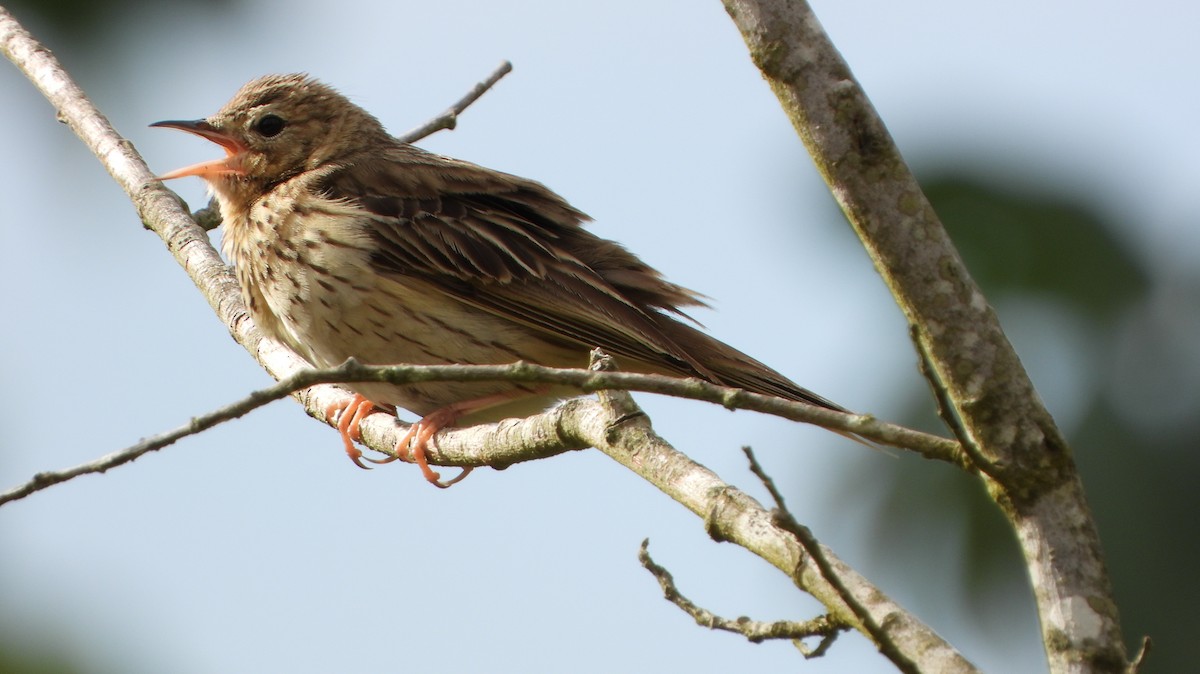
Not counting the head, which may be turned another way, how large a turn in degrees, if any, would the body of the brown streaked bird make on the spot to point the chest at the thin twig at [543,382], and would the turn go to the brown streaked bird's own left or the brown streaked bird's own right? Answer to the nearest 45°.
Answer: approximately 90° to the brown streaked bird's own left

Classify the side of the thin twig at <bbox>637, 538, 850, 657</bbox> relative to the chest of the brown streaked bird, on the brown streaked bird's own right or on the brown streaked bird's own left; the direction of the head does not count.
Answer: on the brown streaked bird's own left

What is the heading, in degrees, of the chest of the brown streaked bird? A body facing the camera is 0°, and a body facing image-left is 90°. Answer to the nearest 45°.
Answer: approximately 90°

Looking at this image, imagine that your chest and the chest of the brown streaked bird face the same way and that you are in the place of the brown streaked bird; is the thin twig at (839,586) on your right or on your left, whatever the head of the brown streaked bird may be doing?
on your left

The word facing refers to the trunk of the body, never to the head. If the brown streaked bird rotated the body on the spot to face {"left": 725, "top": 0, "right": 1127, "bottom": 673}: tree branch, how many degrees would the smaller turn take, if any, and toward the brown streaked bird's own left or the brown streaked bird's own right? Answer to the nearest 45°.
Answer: approximately 135° to the brown streaked bird's own left
